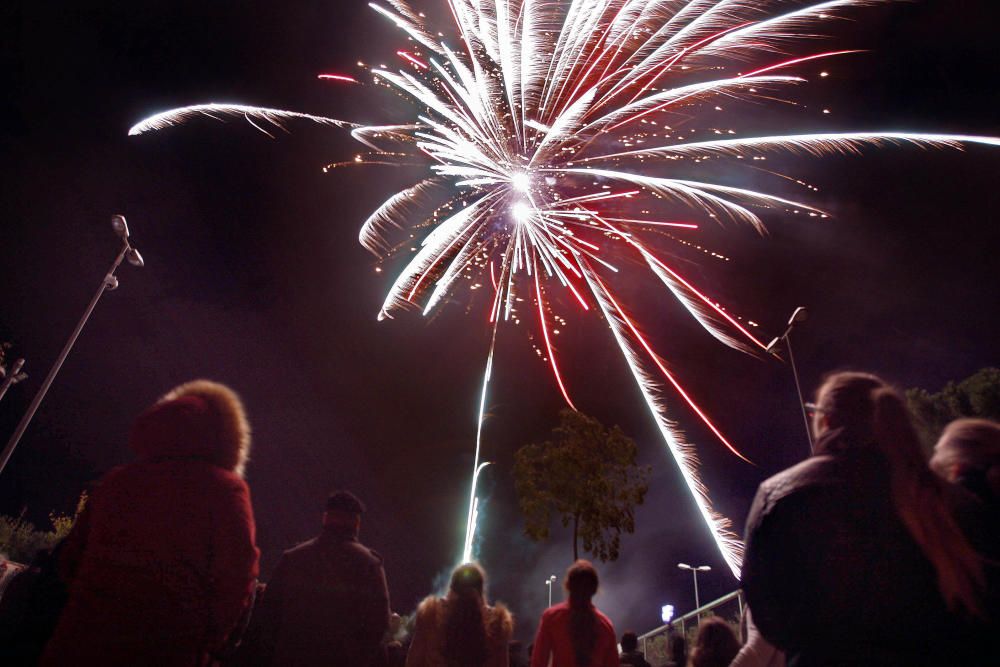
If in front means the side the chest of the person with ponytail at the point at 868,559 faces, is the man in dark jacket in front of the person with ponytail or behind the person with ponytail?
in front

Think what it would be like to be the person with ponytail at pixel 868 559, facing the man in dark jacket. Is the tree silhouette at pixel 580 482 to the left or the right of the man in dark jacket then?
right

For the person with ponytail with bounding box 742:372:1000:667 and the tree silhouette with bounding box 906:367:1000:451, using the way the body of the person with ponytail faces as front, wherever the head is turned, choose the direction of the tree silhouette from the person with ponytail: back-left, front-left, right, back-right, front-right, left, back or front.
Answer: front-right

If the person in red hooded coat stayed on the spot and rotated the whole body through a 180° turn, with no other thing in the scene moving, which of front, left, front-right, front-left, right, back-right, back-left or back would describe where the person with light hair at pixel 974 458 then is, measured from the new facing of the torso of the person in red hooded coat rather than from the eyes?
left

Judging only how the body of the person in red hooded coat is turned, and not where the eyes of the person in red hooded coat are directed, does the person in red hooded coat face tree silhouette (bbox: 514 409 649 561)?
yes

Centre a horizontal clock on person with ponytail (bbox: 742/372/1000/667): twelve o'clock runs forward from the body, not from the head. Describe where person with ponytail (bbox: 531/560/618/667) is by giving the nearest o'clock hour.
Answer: person with ponytail (bbox: 531/560/618/667) is roughly at 12 o'clock from person with ponytail (bbox: 742/372/1000/667).

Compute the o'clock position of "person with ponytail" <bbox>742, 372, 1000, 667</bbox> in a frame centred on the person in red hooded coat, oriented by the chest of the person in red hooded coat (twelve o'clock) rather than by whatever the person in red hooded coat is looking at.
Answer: The person with ponytail is roughly at 3 o'clock from the person in red hooded coat.

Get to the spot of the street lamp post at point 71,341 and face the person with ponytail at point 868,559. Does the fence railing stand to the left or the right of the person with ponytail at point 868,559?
left

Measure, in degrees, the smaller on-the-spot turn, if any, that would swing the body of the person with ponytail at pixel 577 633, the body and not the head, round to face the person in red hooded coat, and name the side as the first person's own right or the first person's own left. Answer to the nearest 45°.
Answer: approximately 135° to the first person's own left

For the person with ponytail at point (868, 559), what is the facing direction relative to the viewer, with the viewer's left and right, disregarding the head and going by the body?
facing away from the viewer and to the left of the viewer

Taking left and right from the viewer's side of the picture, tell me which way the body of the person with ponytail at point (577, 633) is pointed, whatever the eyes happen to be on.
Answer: facing away from the viewer

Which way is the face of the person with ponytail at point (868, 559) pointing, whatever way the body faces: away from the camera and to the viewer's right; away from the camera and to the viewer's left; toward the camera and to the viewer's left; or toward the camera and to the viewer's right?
away from the camera and to the viewer's left

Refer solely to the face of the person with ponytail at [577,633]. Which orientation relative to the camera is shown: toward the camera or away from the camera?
away from the camera

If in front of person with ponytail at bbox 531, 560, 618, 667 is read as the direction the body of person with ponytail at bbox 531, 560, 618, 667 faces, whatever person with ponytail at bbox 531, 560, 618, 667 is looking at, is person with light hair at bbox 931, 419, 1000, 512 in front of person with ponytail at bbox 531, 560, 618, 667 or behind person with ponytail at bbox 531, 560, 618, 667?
behind

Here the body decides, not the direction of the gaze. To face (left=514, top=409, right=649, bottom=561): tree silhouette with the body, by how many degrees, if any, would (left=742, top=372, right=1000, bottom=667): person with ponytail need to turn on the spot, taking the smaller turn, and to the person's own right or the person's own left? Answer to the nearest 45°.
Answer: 0° — they already face it
